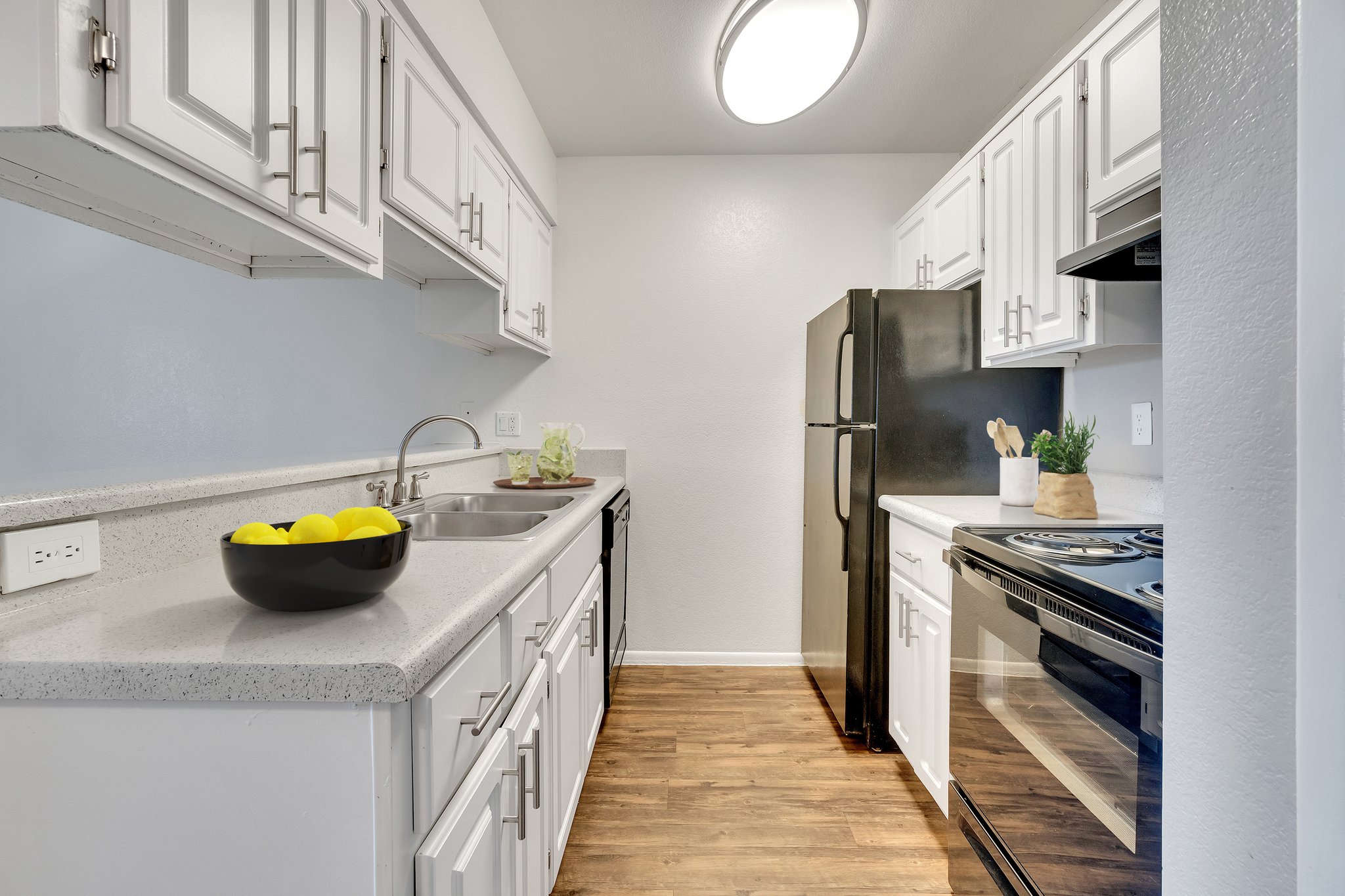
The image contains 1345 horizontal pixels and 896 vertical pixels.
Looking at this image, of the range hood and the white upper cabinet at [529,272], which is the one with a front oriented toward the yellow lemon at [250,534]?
the range hood

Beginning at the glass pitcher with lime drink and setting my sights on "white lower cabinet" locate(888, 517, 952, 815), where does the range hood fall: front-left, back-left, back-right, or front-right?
front-right

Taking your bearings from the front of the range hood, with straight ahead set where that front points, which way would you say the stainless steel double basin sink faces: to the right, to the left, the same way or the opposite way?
the opposite way

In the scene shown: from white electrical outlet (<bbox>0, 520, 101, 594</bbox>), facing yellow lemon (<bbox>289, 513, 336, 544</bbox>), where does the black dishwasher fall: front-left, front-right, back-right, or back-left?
front-left

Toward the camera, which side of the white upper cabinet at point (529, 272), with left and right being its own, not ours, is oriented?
right

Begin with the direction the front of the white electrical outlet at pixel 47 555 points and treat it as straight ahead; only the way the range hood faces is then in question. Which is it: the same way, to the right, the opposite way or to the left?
the opposite way

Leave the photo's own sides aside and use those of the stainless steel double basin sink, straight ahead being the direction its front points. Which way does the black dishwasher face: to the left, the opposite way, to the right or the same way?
the same way

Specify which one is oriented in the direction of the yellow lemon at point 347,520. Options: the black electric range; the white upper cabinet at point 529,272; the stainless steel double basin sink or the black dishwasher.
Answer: the black electric range

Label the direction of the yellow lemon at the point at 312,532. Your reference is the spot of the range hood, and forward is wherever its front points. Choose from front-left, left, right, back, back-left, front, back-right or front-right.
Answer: front

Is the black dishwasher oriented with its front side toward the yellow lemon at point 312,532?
no

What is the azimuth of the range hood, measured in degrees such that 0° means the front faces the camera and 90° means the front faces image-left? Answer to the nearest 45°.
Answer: approximately 45°

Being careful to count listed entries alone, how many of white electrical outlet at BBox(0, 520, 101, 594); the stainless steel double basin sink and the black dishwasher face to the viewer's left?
0

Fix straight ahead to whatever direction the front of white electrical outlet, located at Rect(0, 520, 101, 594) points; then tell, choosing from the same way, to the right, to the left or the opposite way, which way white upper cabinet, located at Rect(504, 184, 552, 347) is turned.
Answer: the same way

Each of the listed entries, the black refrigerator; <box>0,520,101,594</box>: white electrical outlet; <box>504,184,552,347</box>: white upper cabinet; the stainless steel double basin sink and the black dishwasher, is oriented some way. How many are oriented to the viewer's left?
1

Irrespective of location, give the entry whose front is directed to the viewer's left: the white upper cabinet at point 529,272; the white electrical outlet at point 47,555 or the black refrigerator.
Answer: the black refrigerator
